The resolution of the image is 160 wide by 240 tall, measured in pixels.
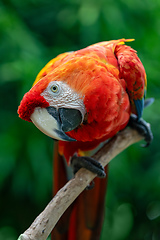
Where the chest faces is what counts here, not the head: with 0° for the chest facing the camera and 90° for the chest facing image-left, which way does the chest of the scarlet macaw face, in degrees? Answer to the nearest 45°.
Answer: approximately 45°
